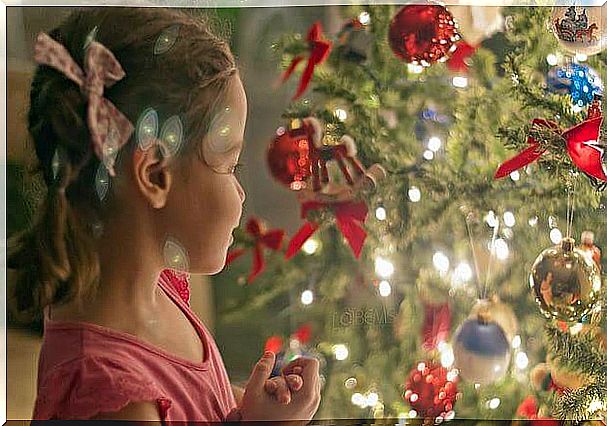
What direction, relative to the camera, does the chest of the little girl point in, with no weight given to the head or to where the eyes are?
to the viewer's right

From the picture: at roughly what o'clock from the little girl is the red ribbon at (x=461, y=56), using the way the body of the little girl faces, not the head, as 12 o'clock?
The red ribbon is roughly at 12 o'clock from the little girl.

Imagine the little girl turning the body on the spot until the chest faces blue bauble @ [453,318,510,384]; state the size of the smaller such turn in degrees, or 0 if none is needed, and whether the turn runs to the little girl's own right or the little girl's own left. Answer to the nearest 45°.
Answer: approximately 45° to the little girl's own left
